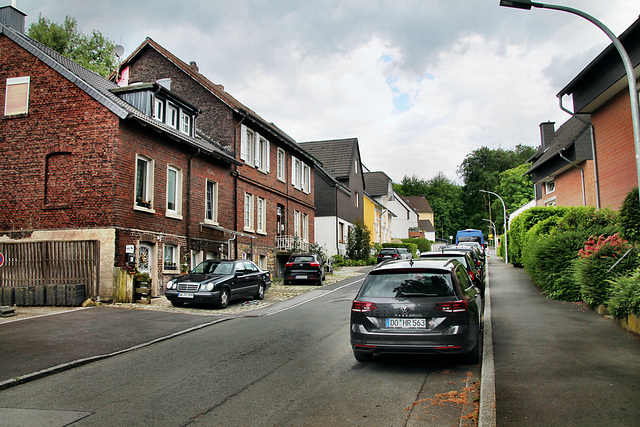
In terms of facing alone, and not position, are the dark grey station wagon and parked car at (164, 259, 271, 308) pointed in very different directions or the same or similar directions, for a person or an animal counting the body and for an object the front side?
very different directions

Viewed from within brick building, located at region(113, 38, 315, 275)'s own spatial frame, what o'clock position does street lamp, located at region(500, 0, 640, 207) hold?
The street lamp is roughly at 1 o'clock from the brick building.

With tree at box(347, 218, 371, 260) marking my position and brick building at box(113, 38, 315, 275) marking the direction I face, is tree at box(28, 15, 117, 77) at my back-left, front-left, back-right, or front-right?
front-right

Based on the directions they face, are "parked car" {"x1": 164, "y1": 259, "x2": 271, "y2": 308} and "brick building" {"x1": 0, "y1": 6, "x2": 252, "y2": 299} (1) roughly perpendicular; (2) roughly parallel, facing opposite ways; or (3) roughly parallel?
roughly perpendicular

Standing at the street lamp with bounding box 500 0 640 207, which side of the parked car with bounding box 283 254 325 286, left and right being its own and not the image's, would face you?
back

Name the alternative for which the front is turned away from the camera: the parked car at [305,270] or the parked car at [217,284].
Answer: the parked car at [305,270]

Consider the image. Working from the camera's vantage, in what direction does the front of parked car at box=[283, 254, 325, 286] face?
facing away from the viewer

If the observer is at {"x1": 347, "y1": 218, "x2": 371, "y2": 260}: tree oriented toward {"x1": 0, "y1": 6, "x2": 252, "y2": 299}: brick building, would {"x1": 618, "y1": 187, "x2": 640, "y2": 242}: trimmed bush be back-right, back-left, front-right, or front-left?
front-left

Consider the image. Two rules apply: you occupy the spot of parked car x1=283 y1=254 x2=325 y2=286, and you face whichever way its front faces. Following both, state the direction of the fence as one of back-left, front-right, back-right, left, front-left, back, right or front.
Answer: back-left

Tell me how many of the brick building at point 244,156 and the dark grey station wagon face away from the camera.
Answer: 1

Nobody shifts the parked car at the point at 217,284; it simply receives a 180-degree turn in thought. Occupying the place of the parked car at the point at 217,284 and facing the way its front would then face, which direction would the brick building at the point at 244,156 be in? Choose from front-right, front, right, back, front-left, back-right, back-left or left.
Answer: front-left

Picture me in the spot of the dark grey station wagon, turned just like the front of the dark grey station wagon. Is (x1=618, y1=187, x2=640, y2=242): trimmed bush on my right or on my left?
on my right

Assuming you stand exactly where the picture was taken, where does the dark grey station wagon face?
facing away from the viewer

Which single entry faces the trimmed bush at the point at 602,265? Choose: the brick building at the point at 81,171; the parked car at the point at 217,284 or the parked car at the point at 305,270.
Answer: the brick building

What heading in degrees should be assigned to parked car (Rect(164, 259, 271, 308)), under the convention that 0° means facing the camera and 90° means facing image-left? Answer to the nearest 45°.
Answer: approximately 45°

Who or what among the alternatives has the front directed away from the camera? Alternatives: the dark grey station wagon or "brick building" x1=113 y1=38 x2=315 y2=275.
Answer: the dark grey station wagon

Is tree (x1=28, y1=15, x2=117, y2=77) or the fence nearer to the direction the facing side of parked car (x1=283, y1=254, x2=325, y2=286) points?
the tree

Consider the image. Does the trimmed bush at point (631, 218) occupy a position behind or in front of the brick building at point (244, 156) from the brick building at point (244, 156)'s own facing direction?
in front

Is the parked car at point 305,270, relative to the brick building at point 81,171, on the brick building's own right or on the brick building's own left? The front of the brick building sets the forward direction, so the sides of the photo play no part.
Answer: on the brick building's own left

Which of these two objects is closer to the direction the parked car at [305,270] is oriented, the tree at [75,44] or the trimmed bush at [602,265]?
the tree
